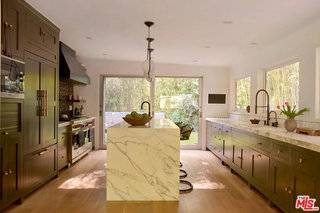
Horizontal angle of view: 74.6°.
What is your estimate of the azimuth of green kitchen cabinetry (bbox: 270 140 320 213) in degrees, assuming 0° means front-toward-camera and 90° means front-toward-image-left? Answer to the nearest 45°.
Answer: approximately 45°

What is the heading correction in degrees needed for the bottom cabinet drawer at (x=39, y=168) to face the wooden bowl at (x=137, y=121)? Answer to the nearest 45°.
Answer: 0° — it already faces it

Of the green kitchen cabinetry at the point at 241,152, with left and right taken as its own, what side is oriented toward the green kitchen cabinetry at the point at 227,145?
right

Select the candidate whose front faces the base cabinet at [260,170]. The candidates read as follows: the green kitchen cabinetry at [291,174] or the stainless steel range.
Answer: the stainless steel range

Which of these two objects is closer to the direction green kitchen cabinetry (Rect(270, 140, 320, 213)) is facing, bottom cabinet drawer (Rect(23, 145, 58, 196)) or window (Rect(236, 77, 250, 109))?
the bottom cabinet drawer

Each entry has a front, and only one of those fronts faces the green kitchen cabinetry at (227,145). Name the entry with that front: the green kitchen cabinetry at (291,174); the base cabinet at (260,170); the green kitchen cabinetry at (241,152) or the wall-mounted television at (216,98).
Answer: the wall-mounted television

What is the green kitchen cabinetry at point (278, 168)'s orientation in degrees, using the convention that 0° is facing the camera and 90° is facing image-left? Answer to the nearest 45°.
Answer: approximately 45°

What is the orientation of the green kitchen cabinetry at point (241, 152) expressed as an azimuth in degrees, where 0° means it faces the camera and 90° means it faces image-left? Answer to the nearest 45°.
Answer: approximately 45°

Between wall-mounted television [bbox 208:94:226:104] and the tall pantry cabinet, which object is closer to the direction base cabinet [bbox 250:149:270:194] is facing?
the tall pantry cabinet

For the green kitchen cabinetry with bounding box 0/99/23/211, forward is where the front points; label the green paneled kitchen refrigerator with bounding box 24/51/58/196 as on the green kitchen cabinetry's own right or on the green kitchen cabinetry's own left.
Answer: on the green kitchen cabinetry's own left

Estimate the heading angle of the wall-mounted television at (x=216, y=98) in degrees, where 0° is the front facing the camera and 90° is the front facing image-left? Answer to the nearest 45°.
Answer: approximately 0°

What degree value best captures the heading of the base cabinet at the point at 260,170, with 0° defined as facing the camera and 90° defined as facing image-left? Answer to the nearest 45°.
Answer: approximately 45°

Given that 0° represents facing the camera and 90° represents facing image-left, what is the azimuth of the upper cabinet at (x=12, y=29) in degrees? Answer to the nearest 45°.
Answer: approximately 315°
